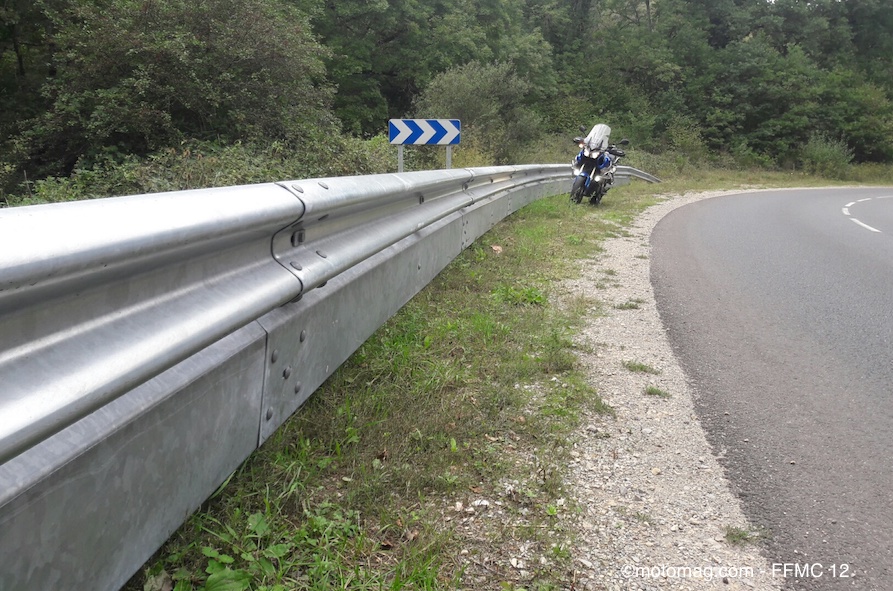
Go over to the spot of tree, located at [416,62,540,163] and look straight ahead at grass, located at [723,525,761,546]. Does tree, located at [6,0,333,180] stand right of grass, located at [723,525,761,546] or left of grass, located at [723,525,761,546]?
right

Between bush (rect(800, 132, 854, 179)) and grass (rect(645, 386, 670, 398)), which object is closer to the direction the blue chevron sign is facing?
the grass

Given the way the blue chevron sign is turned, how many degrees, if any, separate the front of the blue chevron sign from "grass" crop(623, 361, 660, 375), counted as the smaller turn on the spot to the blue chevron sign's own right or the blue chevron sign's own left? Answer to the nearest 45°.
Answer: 0° — it already faces it

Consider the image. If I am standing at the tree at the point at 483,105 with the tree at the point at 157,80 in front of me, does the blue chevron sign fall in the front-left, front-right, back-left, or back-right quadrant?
front-left

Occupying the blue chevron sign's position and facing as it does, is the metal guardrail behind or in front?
in front

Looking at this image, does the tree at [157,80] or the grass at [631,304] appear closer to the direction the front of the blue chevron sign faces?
the grass

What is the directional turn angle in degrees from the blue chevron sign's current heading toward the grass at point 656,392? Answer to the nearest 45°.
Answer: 0° — it already faces it

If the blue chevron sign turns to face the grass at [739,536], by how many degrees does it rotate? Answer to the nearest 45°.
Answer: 0° — it already faces it

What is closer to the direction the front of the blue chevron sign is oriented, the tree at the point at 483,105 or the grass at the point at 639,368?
the grass

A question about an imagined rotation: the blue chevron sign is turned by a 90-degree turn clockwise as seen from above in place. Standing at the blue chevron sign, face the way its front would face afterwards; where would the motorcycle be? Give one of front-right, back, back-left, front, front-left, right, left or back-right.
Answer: back-right

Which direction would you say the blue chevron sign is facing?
toward the camera

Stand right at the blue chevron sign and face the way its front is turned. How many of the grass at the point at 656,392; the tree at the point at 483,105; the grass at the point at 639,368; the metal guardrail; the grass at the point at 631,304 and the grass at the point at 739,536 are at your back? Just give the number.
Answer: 1
